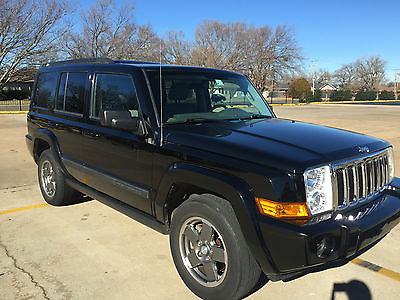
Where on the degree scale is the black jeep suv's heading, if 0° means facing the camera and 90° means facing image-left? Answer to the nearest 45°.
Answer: approximately 315°

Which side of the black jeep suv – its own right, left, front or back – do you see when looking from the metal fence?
back

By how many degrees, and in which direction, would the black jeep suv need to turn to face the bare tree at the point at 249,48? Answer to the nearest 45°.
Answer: approximately 135° to its left

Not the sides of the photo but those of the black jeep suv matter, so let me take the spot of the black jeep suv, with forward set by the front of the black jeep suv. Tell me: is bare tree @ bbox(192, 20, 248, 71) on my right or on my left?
on my left
